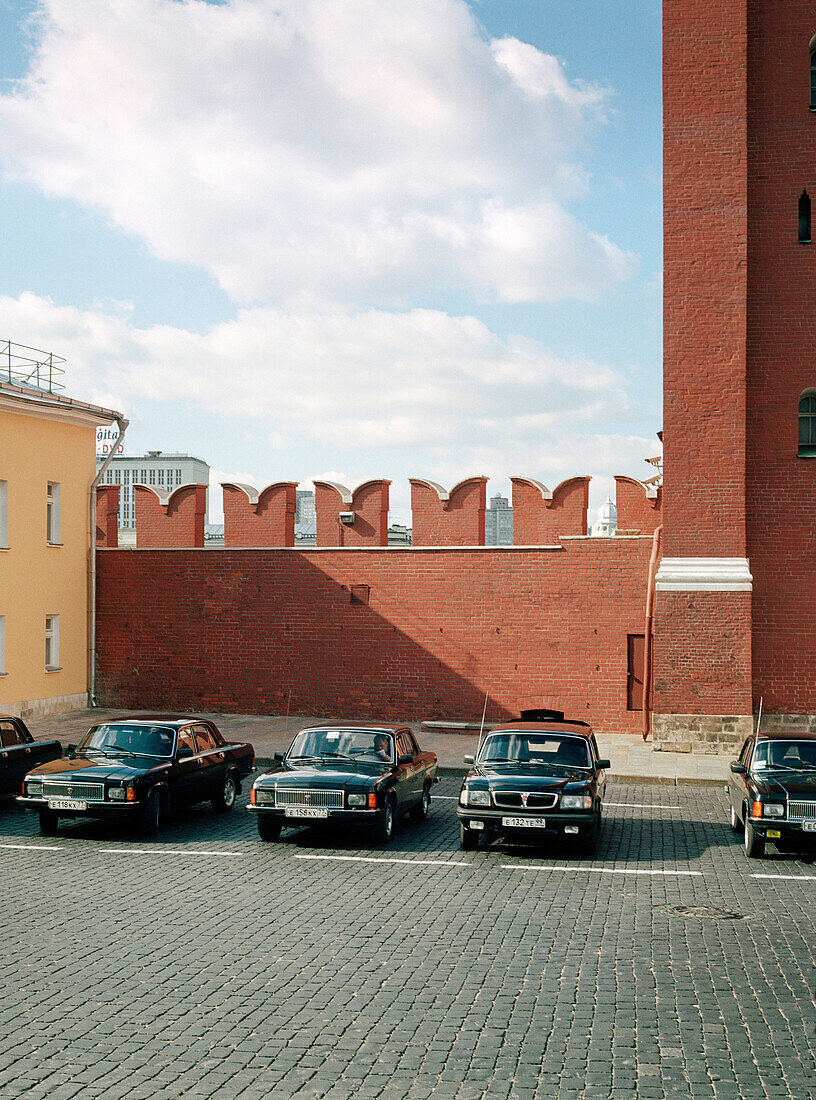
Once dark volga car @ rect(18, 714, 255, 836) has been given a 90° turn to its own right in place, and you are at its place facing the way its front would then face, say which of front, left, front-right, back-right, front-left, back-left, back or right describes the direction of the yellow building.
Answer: front-right

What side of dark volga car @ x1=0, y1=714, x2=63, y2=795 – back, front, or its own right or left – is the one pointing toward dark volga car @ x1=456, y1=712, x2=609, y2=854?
left

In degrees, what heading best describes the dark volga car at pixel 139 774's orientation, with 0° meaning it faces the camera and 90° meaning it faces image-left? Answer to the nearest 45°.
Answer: approximately 45°

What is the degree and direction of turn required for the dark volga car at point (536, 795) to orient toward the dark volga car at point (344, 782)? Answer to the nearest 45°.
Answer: approximately 90° to its right

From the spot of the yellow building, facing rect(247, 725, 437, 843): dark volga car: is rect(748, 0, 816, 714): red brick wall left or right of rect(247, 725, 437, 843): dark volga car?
left

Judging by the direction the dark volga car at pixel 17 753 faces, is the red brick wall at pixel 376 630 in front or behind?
behind

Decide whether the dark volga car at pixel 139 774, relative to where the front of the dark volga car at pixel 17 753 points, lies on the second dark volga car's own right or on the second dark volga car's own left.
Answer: on the second dark volga car's own left

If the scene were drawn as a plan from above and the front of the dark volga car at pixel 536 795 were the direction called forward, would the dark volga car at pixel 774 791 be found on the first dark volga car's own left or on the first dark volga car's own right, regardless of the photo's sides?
on the first dark volga car's own left

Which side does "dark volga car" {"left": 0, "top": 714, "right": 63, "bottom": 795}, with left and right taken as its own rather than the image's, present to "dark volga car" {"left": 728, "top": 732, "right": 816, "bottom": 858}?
left

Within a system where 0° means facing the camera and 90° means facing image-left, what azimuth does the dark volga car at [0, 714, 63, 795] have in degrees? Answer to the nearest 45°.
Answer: approximately 45°
